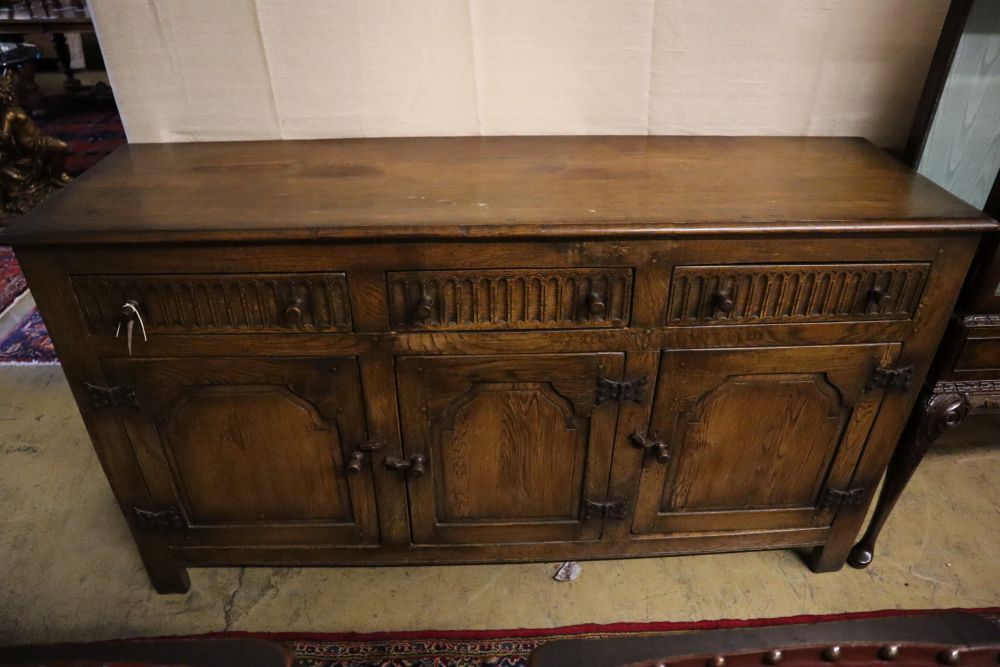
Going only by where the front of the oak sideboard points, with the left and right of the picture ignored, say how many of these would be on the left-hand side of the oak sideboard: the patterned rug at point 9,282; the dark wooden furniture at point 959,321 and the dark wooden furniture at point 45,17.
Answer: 1

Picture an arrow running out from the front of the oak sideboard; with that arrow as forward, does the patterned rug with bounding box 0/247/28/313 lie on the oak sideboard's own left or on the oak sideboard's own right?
on the oak sideboard's own right

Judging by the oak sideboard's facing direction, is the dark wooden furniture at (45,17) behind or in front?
behind

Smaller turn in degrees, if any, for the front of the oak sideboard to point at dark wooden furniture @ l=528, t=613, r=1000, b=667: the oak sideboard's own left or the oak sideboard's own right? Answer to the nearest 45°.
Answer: approximately 45° to the oak sideboard's own left

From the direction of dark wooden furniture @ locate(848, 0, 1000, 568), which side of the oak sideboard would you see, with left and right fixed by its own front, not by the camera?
left

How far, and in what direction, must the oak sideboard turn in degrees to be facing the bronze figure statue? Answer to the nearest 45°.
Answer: approximately 135° to its right

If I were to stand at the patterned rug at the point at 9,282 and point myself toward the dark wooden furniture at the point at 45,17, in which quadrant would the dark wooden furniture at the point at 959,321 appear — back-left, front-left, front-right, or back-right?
back-right

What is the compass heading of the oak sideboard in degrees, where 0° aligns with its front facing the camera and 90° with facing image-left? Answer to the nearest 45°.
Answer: approximately 0°
